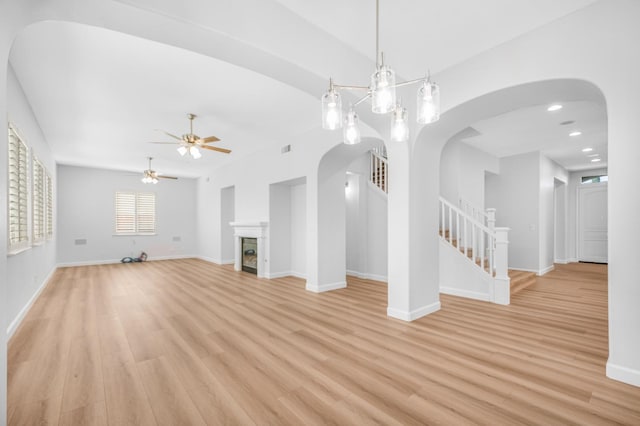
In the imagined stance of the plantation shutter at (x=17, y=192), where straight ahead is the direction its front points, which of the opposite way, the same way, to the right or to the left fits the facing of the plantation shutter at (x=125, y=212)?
to the right

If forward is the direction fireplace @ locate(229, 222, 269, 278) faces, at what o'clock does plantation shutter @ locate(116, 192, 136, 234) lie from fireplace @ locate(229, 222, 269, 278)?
The plantation shutter is roughly at 3 o'clock from the fireplace.

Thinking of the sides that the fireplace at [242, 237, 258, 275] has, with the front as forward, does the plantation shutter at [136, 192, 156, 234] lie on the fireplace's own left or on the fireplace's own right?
on the fireplace's own right

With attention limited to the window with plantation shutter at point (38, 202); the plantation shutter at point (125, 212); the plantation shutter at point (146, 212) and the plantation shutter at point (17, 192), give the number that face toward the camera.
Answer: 2

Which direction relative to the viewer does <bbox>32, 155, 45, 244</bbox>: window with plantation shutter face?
to the viewer's right

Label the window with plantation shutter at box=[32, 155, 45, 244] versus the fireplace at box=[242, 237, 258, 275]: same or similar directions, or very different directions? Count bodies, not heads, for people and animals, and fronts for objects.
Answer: very different directions

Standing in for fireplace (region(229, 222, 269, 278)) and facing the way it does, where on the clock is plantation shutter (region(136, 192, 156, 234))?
The plantation shutter is roughly at 3 o'clock from the fireplace.

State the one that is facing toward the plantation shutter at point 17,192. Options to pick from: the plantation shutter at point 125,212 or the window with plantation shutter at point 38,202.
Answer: the plantation shutter at point 125,212

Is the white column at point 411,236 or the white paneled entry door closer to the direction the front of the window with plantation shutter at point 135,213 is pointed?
the white column

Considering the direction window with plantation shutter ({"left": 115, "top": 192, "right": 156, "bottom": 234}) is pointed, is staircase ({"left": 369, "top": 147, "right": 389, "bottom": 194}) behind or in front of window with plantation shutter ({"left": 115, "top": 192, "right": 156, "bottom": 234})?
in front

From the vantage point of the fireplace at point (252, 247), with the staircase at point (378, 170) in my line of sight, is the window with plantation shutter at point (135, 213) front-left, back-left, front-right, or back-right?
back-left

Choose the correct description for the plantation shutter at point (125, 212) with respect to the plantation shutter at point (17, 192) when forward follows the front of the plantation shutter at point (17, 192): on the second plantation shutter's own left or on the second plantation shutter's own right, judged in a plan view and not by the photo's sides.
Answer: on the second plantation shutter's own left

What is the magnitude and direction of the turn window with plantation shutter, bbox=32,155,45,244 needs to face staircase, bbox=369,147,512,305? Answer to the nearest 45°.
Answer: approximately 45° to its right

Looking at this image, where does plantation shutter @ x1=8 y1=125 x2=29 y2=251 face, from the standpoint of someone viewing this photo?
facing to the right of the viewer

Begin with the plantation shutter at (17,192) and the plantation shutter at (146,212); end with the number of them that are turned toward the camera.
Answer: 1
